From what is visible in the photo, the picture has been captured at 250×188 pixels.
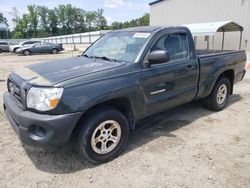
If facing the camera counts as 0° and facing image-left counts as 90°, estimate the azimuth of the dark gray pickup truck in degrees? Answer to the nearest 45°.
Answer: approximately 45°

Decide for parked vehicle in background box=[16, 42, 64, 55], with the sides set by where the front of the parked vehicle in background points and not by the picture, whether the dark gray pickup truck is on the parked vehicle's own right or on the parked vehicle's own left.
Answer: on the parked vehicle's own left

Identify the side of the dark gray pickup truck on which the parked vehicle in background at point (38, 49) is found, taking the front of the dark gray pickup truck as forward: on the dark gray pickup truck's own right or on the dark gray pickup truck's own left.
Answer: on the dark gray pickup truck's own right

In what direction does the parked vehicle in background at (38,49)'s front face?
to the viewer's left

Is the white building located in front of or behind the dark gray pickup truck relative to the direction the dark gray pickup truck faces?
behind
